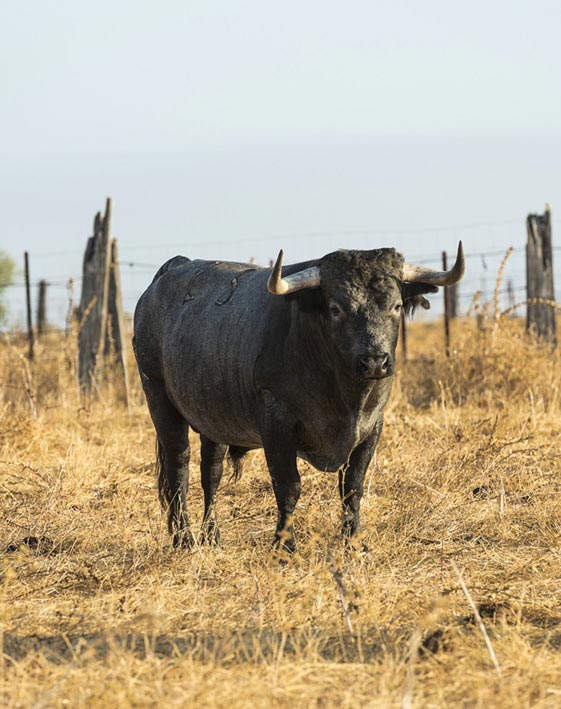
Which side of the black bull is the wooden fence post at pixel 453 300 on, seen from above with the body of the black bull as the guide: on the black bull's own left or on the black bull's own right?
on the black bull's own left

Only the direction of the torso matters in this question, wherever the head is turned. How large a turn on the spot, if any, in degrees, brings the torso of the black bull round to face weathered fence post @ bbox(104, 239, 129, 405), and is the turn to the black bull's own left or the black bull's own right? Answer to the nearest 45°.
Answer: approximately 135° to the black bull's own left

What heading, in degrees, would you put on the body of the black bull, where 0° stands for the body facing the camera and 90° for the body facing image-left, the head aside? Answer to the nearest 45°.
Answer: approximately 315°

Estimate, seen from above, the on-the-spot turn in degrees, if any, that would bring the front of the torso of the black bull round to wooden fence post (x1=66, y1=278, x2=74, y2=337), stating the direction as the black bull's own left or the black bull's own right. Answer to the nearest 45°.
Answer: approximately 135° to the black bull's own left

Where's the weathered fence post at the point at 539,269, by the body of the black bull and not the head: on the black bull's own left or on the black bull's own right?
on the black bull's own left

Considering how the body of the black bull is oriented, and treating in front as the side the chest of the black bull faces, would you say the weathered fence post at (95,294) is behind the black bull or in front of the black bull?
behind
